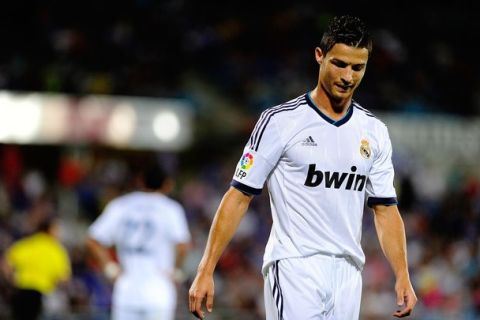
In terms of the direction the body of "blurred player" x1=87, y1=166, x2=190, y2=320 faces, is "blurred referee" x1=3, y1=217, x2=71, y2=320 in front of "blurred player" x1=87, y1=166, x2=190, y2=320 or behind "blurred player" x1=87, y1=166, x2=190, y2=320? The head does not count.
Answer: in front

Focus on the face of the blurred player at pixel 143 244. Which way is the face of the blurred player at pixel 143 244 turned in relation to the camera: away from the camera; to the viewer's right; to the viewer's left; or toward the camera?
away from the camera

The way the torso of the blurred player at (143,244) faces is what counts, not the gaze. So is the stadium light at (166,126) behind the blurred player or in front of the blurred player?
in front

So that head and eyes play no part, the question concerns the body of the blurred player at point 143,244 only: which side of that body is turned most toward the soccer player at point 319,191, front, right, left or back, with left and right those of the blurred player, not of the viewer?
back

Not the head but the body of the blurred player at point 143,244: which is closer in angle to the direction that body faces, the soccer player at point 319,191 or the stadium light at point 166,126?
the stadium light

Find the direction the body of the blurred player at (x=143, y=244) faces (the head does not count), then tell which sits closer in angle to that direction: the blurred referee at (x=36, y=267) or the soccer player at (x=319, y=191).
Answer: the blurred referee

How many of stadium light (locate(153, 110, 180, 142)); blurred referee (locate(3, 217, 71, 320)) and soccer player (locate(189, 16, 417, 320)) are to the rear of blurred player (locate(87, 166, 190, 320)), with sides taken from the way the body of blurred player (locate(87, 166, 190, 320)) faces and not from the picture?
1

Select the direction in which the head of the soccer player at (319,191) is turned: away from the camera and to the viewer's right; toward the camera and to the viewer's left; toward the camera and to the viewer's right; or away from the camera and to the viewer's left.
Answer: toward the camera and to the viewer's right

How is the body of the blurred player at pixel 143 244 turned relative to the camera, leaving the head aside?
away from the camera
